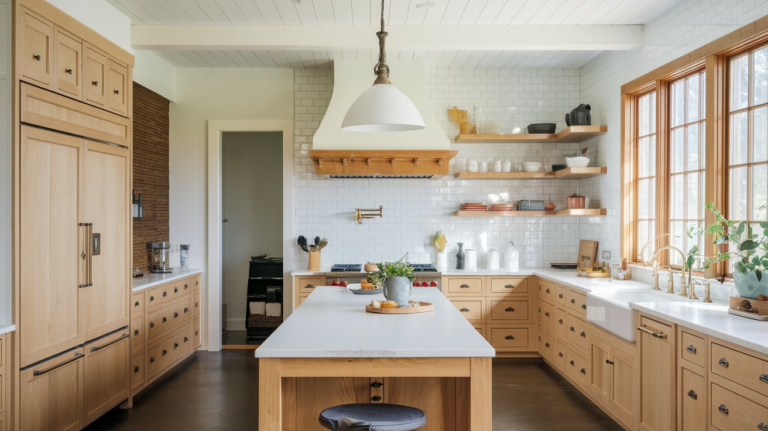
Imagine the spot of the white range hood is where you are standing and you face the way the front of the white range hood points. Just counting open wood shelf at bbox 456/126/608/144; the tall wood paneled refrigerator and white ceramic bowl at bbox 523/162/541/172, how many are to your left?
2

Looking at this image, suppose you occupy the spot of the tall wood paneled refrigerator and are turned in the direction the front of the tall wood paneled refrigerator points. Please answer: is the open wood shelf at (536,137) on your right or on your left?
on your left

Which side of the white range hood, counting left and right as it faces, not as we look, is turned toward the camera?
front

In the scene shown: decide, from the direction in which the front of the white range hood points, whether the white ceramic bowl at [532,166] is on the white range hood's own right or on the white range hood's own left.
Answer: on the white range hood's own left

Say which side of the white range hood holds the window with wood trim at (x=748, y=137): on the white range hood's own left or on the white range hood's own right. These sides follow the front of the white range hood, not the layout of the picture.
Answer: on the white range hood's own left

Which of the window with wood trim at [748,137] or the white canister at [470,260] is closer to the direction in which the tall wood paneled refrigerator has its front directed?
the window with wood trim

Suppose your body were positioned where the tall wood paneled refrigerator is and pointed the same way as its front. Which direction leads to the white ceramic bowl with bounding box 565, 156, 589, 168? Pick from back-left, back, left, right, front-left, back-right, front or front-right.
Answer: front-left

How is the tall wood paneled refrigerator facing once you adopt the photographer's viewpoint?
facing the viewer and to the right of the viewer

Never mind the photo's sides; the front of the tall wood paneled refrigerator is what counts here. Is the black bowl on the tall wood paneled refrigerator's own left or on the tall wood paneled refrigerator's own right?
on the tall wood paneled refrigerator's own left

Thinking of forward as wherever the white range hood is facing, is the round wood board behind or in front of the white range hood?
in front

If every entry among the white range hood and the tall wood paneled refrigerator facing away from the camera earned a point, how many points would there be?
0

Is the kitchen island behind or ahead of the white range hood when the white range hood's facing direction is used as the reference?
ahead

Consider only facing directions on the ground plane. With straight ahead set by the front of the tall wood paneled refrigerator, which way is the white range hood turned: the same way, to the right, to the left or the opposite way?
to the right

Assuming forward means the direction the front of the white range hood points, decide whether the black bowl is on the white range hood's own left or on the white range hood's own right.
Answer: on the white range hood's own left

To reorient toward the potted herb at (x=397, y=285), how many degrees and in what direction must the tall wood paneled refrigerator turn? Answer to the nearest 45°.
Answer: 0° — it already faces it

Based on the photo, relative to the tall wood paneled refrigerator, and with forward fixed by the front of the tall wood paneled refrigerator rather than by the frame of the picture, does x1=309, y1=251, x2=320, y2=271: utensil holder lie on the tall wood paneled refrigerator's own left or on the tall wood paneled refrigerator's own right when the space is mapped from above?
on the tall wood paneled refrigerator's own left
